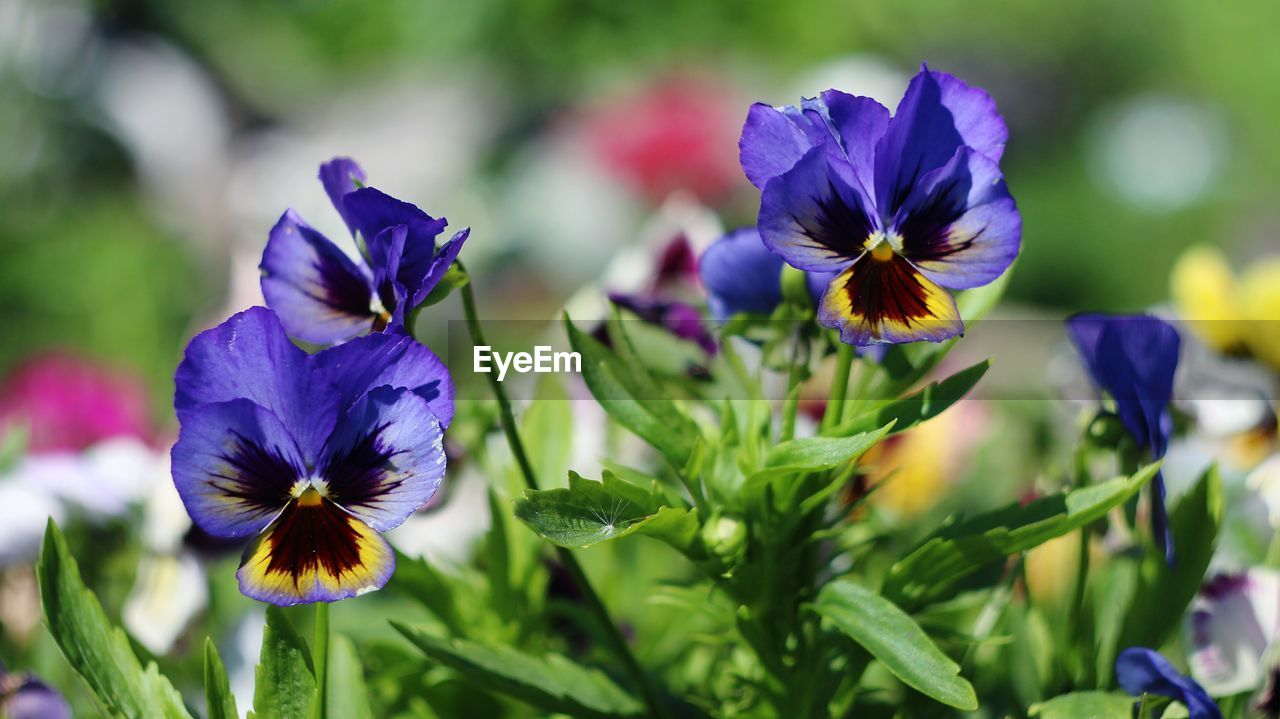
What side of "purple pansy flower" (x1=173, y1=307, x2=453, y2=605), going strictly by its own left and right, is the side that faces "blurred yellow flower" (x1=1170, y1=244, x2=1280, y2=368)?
left

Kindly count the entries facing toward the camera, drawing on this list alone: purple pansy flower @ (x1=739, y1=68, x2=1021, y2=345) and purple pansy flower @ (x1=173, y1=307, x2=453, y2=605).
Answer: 2

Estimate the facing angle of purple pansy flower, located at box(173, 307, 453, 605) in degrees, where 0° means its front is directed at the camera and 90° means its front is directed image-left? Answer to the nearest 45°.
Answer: approximately 0°

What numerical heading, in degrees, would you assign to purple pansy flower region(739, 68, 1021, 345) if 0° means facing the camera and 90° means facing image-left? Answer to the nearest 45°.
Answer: approximately 0°
